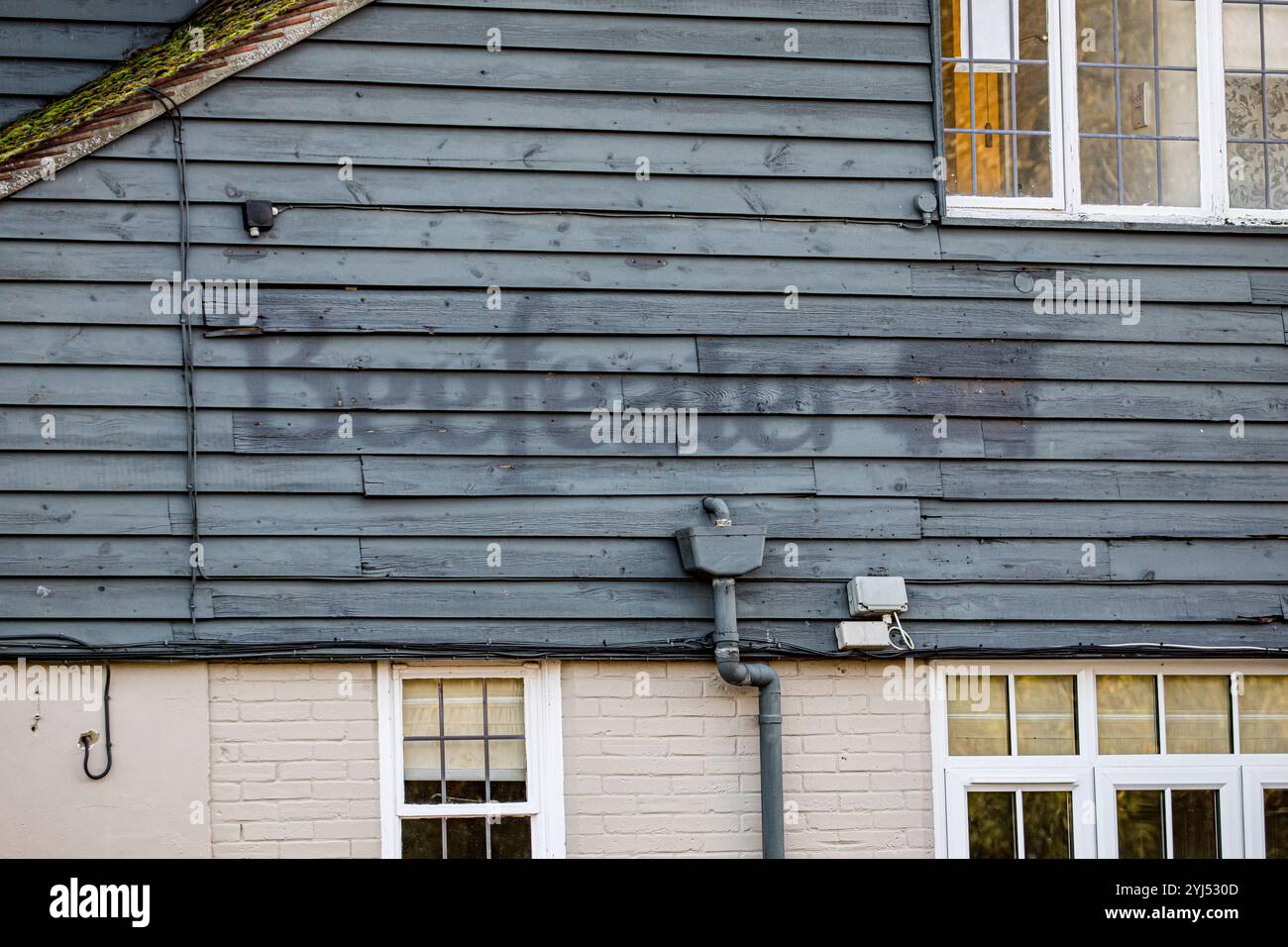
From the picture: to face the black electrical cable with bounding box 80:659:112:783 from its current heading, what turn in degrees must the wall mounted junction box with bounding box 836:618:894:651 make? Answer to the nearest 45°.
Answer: approximately 90° to its right

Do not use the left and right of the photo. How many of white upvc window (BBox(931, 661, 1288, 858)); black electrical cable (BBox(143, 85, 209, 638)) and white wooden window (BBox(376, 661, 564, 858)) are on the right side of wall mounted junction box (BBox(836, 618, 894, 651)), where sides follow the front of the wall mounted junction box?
2

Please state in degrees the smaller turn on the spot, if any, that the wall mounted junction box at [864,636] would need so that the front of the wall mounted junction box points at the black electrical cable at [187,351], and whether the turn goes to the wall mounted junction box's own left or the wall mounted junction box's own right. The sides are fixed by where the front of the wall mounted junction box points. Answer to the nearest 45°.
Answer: approximately 90° to the wall mounted junction box's own right

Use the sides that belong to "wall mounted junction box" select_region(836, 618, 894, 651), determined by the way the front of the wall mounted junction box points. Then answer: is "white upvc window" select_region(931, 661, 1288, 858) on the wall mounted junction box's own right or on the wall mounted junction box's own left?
on the wall mounted junction box's own left

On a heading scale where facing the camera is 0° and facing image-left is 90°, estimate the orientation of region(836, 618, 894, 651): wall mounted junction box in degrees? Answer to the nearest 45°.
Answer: approximately 0°
